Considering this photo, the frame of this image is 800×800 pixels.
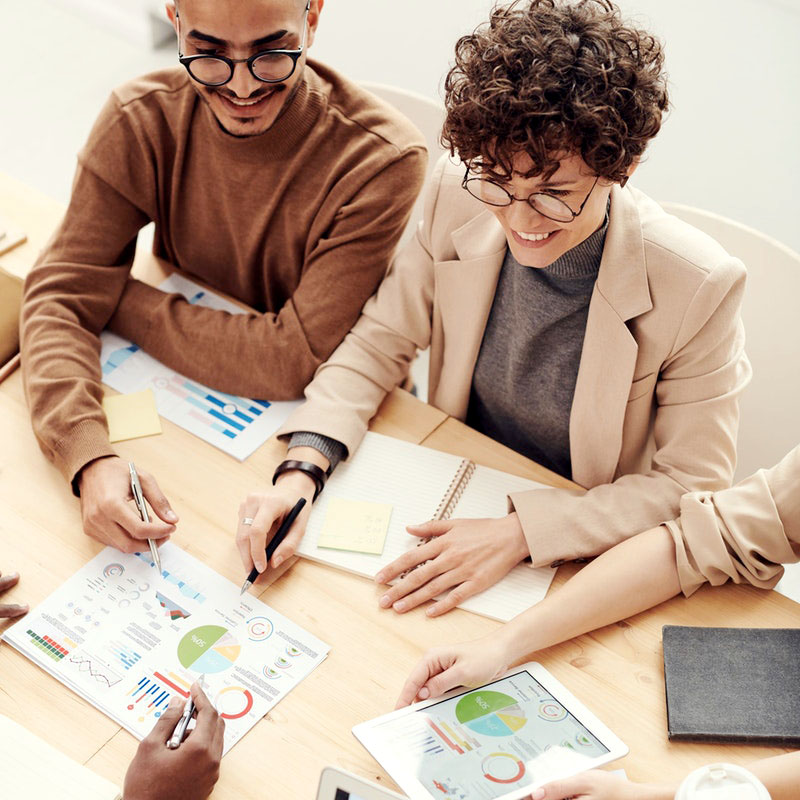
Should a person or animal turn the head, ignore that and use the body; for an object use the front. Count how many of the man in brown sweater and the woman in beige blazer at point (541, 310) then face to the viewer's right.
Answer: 0

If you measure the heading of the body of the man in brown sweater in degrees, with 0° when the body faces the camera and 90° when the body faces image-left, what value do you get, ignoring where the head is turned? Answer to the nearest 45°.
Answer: approximately 0°

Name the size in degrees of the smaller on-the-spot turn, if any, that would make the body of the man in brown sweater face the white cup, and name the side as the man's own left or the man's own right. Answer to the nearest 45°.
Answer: approximately 45° to the man's own left

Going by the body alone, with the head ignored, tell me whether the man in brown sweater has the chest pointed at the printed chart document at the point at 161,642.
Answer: yes

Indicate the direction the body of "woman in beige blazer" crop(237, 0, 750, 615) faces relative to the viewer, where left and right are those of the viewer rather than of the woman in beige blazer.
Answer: facing the viewer and to the left of the viewer

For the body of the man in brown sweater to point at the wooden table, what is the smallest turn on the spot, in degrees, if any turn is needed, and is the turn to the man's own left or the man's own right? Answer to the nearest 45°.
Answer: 0° — they already face it

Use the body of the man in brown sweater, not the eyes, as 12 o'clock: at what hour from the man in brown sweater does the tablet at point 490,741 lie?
The tablet is roughly at 11 o'clock from the man in brown sweater.

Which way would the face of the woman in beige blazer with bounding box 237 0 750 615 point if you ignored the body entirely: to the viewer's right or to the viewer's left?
to the viewer's left
